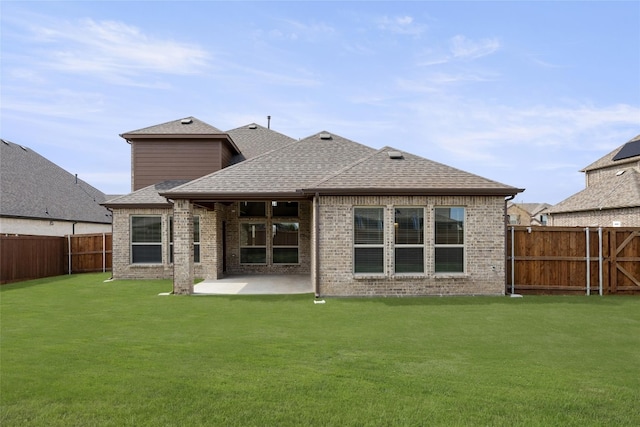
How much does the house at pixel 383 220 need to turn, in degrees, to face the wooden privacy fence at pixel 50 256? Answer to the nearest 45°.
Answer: approximately 45° to its left

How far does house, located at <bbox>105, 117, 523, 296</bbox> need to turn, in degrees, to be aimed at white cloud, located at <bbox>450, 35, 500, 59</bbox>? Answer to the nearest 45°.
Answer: approximately 45° to its right

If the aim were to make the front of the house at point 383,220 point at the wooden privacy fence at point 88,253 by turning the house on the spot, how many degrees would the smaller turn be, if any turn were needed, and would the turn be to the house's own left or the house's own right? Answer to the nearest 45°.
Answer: approximately 45° to the house's own left

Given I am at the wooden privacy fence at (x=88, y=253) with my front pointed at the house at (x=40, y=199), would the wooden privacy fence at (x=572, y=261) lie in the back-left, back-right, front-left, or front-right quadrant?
back-right

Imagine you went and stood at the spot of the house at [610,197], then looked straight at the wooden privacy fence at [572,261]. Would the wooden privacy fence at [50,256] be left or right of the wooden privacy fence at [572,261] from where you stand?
right

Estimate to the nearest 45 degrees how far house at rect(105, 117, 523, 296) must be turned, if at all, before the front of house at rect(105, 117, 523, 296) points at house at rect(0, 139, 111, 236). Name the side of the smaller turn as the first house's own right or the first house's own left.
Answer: approximately 45° to the first house's own left

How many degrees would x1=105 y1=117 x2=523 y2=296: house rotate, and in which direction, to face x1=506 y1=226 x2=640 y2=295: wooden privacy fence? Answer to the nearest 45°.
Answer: approximately 90° to its right

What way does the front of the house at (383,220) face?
away from the camera
